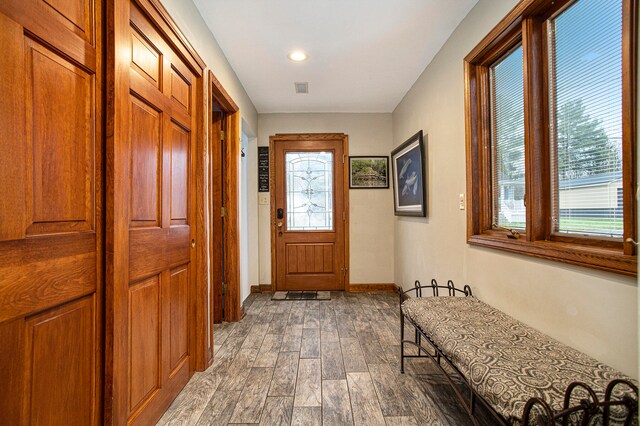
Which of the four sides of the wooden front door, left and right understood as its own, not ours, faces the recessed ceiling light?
front

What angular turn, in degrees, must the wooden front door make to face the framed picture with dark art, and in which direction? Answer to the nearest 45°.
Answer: approximately 45° to its left

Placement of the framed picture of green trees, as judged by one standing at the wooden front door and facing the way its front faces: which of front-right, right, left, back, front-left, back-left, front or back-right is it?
left

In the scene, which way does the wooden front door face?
toward the camera

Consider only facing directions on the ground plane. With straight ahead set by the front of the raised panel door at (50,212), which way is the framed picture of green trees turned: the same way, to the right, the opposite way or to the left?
to the right

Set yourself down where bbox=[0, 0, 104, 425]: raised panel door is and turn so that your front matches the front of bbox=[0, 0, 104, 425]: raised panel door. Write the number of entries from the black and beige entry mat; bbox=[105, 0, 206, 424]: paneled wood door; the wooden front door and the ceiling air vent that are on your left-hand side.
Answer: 4

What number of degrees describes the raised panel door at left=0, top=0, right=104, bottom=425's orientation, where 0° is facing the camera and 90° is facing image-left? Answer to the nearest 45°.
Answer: approximately 315°

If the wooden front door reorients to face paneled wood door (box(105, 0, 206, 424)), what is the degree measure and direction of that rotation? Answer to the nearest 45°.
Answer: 0° — it already faces it

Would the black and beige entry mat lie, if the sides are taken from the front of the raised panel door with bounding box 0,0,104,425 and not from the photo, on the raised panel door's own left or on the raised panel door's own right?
on the raised panel door's own left

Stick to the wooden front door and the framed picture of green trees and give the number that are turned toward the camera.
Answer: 2

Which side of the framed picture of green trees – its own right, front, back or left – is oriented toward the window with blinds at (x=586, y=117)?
front
